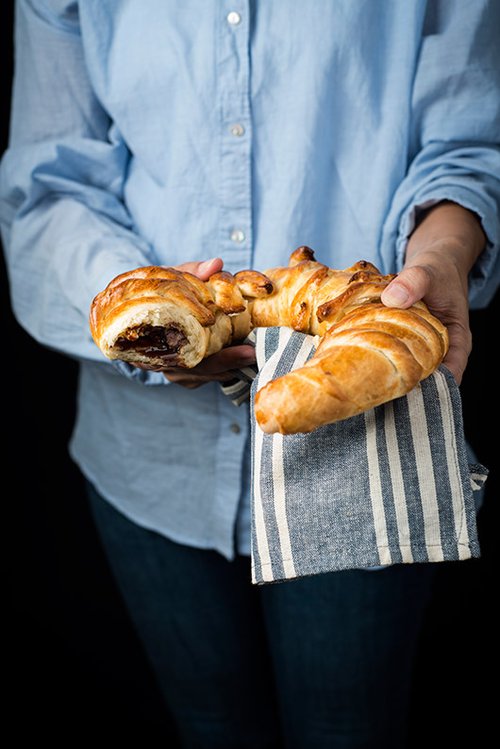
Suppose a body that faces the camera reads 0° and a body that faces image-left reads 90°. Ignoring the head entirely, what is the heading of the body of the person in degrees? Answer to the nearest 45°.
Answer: approximately 0°
